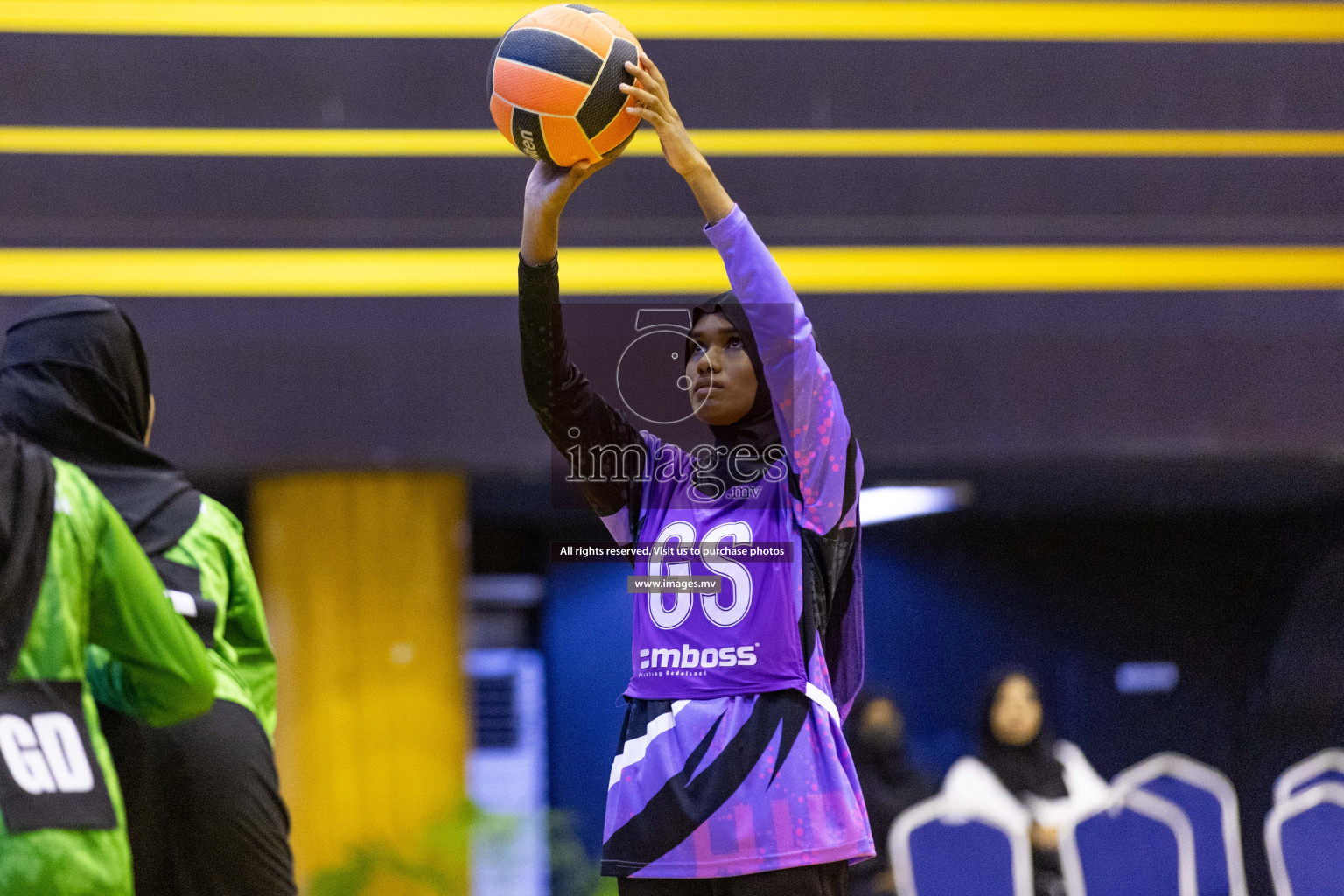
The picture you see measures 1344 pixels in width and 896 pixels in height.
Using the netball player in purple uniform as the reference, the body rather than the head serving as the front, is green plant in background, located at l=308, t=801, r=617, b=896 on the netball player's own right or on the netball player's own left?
on the netball player's own right

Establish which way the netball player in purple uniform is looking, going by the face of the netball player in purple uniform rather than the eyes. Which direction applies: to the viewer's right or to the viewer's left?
to the viewer's left

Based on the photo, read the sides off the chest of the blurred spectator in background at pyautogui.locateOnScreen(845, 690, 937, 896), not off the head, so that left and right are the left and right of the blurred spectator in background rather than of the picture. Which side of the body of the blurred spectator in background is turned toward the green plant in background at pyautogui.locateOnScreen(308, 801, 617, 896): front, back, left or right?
right

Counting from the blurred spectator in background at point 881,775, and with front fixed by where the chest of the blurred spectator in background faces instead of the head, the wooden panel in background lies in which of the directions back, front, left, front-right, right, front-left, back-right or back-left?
right

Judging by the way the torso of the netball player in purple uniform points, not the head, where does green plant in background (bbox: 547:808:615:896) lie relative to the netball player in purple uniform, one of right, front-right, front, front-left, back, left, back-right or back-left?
back-right

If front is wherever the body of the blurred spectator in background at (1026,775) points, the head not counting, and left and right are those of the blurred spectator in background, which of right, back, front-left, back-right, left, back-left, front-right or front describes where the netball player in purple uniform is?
front

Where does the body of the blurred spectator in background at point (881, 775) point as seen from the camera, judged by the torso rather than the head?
toward the camera

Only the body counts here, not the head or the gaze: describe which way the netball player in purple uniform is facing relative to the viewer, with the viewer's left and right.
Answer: facing the viewer and to the left of the viewer

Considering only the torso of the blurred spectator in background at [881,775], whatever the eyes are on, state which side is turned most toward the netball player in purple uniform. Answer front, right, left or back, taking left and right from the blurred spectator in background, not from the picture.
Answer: front

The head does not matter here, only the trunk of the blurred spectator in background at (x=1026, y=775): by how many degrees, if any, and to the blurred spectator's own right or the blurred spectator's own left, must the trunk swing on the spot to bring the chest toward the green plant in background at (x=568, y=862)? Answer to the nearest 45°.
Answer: approximately 90° to the blurred spectator's own right

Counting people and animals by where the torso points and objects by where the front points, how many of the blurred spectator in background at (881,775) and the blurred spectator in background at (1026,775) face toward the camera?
2

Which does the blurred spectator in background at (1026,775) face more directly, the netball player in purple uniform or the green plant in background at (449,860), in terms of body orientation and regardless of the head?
the netball player in purple uniform
